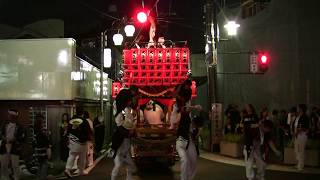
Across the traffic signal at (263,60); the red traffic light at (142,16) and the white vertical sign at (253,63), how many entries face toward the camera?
3

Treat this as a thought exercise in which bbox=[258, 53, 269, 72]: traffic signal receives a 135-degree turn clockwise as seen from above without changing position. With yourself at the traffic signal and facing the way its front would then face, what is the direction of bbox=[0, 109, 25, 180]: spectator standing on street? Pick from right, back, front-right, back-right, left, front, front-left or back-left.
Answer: left

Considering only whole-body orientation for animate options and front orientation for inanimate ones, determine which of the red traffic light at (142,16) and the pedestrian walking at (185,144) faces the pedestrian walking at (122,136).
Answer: the red traffic light

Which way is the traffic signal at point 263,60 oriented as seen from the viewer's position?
toward the camera

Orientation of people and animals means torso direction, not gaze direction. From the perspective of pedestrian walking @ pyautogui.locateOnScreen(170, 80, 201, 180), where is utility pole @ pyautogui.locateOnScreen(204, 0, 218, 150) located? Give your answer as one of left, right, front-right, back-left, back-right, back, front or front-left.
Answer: left

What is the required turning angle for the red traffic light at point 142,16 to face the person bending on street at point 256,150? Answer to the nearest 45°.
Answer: approximately 45° to its left
